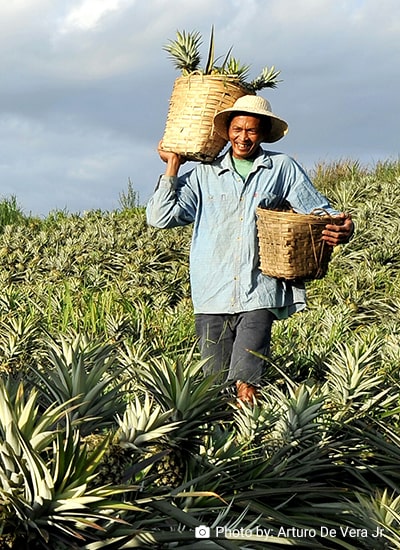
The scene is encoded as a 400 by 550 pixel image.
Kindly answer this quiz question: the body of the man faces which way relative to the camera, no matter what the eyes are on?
toward the camera

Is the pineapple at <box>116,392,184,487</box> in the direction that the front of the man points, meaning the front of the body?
yes
